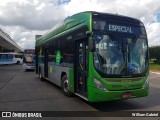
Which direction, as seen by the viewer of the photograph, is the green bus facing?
facing the viewer and to the right of the viewer

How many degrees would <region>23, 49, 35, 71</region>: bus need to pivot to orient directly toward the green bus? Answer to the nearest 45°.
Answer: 0° — it already faces it

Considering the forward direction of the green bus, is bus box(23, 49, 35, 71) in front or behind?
behind

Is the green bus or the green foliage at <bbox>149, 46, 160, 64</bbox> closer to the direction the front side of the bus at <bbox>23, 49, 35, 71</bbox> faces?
the green bus

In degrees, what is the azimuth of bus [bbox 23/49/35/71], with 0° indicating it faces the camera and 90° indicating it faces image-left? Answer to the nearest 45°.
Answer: approximately 0°

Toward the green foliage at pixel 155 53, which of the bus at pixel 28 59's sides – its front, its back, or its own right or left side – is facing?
left

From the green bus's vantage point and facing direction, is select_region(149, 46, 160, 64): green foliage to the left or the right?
on its left

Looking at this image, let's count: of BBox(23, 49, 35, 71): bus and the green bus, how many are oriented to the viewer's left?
0

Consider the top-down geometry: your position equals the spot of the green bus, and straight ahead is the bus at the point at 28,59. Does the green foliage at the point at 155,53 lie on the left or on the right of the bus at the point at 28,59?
right

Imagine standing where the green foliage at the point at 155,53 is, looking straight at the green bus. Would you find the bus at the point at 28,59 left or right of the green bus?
right
